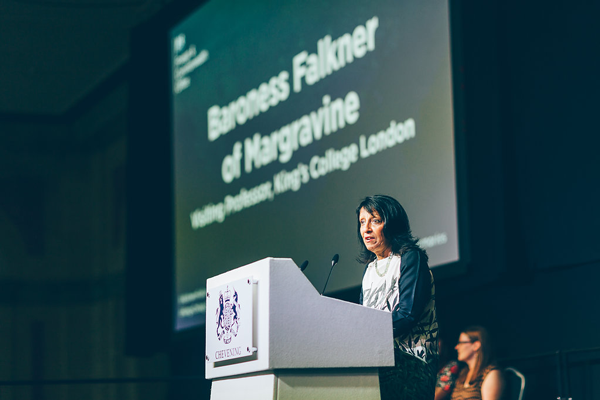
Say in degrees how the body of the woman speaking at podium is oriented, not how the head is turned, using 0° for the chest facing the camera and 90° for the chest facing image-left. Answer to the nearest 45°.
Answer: approximately 45°

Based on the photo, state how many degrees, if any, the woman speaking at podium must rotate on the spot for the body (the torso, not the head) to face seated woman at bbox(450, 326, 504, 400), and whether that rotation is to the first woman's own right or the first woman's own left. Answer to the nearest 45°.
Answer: approximately 135° to the first woman's own right

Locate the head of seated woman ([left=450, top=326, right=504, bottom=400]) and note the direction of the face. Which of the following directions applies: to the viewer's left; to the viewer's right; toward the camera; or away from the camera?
to the viewer's left

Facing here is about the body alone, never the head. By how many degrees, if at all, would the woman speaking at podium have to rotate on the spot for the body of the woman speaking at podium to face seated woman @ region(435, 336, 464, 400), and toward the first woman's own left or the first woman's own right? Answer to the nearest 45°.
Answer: approximately 135° to the first woman's own right
